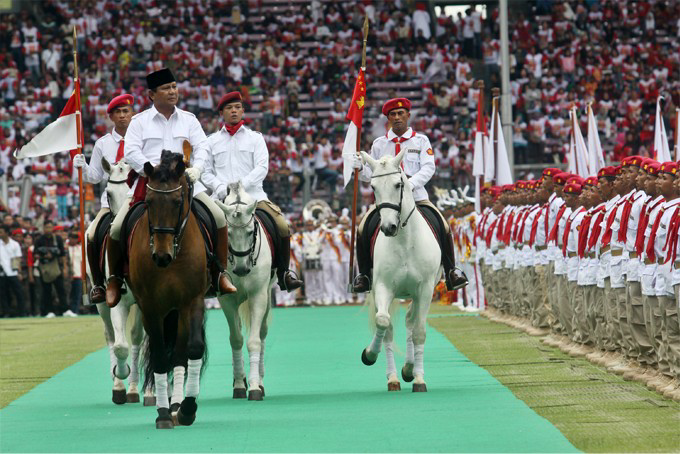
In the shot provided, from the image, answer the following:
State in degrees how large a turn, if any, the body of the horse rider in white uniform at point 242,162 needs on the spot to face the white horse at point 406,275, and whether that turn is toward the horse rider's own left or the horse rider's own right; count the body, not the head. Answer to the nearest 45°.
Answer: approximately 45° to the horse rider's own left

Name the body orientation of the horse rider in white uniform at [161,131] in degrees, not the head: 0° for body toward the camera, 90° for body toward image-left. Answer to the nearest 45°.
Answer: approximately 0°

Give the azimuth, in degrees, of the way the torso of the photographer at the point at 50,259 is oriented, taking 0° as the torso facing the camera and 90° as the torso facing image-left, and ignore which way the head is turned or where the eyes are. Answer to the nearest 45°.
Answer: approximately 0°

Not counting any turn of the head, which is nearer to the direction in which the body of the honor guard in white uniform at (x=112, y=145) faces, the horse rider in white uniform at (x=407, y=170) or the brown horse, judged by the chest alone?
the brown horse
